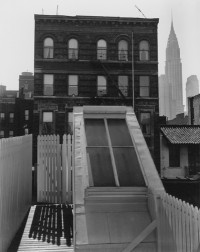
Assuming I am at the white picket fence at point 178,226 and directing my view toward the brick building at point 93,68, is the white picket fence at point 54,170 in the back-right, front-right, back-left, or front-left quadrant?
front-left

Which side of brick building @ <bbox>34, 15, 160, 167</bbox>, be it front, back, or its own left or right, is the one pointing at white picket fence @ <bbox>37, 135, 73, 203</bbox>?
front

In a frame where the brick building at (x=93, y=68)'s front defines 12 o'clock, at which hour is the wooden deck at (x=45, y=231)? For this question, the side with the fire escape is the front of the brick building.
The wooden deck is roughly at 12 o'clock from the brick building.

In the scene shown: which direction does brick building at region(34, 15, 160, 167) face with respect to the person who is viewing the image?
facing the viewer

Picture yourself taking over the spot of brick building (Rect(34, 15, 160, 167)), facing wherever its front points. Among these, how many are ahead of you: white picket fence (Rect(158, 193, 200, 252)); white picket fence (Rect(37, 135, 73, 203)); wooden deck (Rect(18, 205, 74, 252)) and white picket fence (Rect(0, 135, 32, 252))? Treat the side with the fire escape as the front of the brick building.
4

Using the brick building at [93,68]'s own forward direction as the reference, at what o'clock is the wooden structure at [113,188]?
The wooden structure is roughly at 12 o'clock from the brick building.

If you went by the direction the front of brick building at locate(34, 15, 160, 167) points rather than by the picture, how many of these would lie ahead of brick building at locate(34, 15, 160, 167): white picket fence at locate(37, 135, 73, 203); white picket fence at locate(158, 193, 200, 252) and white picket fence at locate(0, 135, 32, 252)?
3

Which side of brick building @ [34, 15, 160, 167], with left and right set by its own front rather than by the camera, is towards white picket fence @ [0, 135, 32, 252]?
front

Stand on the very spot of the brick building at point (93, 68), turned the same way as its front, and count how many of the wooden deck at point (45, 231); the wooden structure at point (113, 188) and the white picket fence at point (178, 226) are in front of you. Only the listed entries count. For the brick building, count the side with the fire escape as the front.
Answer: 3

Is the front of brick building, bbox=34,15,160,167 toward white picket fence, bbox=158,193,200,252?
yes
